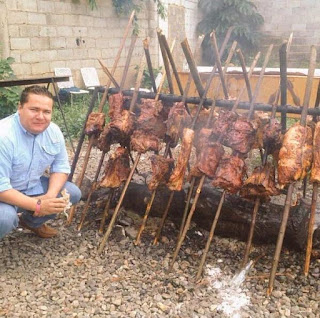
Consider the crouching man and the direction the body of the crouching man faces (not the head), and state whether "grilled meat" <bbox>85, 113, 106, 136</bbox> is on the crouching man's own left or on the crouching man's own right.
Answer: on the crouching man's own left

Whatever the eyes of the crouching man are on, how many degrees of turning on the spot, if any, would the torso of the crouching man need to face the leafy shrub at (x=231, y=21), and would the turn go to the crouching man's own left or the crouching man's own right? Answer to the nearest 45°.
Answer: approximately 90° to the crouching man's own left

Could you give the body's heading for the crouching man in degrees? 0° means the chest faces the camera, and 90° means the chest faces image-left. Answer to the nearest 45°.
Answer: approximately 315°

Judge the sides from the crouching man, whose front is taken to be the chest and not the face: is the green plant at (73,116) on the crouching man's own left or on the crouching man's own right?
on the crouching man's own left

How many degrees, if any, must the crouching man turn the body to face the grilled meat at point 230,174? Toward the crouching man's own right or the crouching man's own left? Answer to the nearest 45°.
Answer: approximately 45° to the crouching man's own left

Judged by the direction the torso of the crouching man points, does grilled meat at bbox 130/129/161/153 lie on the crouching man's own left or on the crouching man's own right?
on the crouching man's own left
